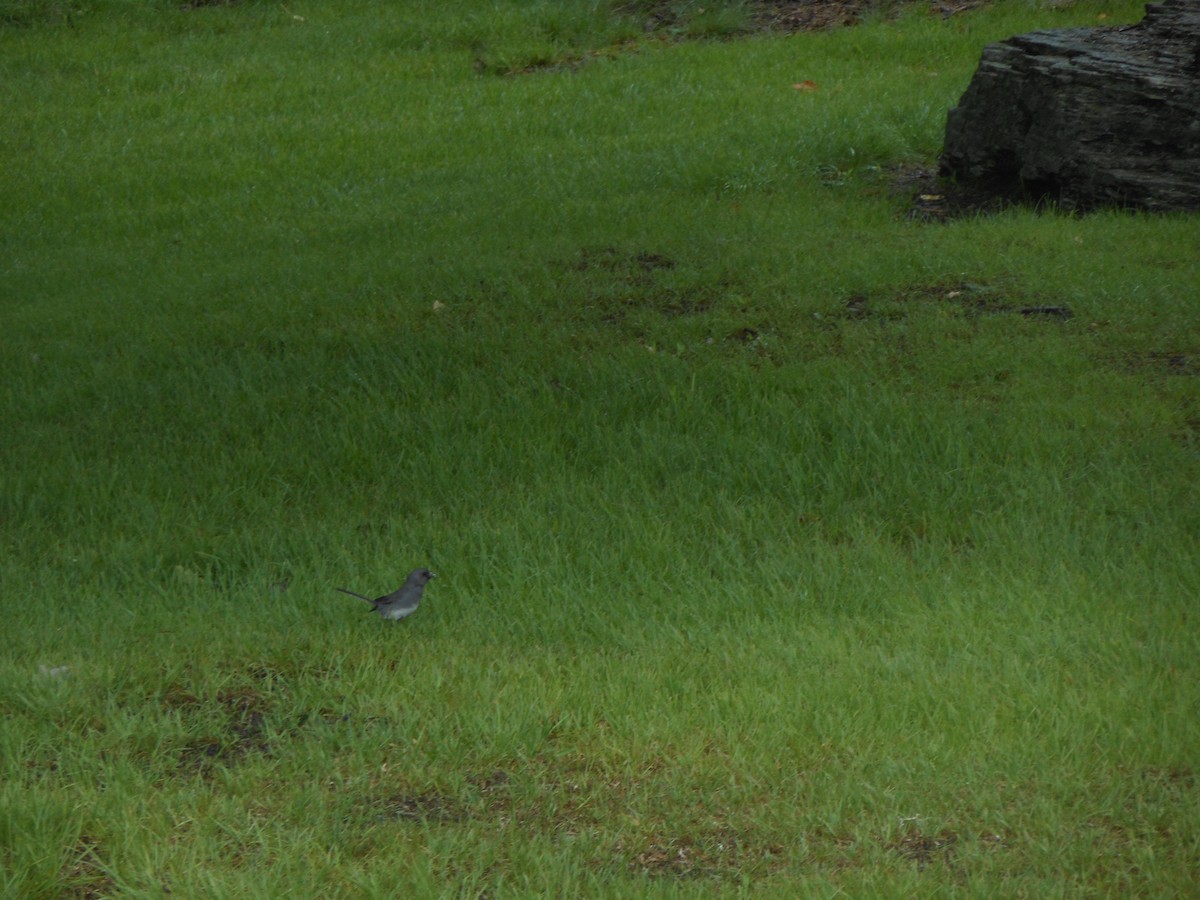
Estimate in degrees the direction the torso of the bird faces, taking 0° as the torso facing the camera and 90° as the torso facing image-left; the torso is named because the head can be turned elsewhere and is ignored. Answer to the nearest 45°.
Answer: approximately 270°

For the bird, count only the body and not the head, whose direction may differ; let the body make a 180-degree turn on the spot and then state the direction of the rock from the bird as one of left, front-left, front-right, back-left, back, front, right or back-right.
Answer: back-right
